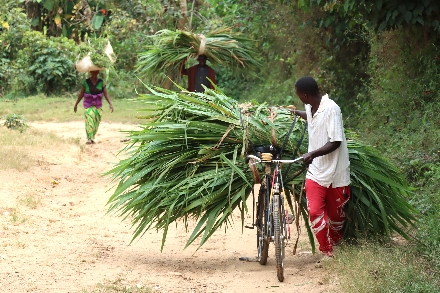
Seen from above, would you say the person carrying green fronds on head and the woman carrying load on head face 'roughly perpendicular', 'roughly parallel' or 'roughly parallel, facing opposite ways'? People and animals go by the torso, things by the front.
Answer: roughly parallel

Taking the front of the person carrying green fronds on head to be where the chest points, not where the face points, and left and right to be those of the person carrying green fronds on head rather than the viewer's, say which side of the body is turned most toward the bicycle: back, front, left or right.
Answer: front

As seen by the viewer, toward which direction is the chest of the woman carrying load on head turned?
toward the camera

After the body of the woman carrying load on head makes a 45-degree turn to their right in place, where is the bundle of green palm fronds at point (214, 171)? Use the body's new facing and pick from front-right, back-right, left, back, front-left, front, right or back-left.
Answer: front-left

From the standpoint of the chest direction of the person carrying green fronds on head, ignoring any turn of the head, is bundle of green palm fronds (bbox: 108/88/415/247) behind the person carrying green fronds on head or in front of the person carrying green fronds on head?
in front

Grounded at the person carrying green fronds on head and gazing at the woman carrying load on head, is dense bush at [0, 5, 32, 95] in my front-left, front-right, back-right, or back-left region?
front-right

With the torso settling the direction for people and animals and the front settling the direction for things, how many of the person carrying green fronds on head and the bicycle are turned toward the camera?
2

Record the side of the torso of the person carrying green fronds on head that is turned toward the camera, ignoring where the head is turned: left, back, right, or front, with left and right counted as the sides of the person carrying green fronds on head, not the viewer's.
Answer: front

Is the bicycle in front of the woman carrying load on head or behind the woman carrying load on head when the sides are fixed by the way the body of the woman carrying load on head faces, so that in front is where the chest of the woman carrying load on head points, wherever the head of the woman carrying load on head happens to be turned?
in front
